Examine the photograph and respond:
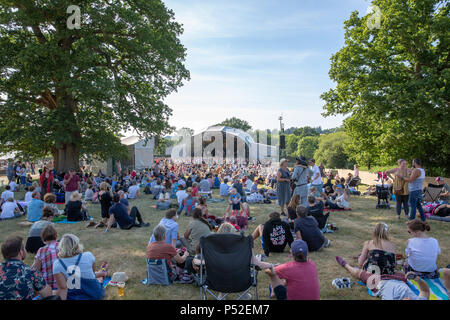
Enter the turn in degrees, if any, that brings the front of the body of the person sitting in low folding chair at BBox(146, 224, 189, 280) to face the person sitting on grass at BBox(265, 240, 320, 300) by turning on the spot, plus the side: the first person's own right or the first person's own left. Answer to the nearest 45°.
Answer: approximately 90° to the first person's own right

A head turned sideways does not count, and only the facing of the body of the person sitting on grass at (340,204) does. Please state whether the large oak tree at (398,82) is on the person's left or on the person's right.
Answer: on the person's right

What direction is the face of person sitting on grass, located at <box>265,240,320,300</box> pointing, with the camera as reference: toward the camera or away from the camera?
away from the camera

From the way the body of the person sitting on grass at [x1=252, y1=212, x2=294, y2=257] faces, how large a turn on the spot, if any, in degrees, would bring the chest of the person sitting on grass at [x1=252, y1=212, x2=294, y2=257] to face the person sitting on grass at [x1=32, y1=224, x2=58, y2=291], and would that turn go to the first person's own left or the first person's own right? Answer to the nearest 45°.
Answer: approximately 135° to the first person's own left

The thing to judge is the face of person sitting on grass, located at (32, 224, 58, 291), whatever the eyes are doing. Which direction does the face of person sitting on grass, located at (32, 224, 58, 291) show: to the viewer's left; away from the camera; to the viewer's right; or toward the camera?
away from the camera

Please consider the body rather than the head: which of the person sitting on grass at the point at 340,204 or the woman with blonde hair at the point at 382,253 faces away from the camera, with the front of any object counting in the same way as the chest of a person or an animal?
the woman with blonde hair

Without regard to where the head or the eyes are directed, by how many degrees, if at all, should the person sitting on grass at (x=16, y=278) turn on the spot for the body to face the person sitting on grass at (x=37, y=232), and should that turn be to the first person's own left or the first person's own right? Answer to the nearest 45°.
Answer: approximately 45° to the first person's own left

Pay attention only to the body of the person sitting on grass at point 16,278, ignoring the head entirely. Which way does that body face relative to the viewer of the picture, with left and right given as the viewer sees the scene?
facing away from the viewer and to the right of the viewer

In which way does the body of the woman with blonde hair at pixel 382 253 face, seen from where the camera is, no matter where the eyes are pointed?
away from the camera

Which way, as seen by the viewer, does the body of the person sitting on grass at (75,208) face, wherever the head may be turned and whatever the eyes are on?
away from the camera

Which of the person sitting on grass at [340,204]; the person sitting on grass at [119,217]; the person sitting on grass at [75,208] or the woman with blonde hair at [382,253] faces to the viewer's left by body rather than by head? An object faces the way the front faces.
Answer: the person sitting on grass at [340,204]

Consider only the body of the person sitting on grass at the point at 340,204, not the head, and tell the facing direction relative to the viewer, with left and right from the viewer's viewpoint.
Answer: facing to the left of the viewer

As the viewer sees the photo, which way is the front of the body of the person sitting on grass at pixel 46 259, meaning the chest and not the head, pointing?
away from the camera

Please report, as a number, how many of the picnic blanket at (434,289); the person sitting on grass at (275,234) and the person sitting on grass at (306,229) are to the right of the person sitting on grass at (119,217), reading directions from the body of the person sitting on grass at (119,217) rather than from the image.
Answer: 3

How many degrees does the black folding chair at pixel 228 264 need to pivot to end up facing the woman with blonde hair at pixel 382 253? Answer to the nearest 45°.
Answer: approximately 90° to its right
